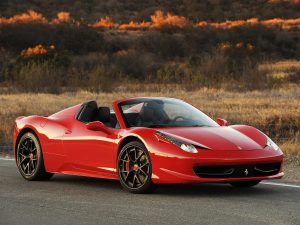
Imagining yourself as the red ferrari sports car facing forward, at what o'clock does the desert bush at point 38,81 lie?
The desert bush is roughly at 7 o'clock from the red ferrari sports car.

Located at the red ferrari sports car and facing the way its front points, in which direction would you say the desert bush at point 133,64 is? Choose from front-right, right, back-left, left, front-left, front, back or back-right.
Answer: back-left

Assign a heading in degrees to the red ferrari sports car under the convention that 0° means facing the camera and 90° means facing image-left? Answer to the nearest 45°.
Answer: approximately 315°
